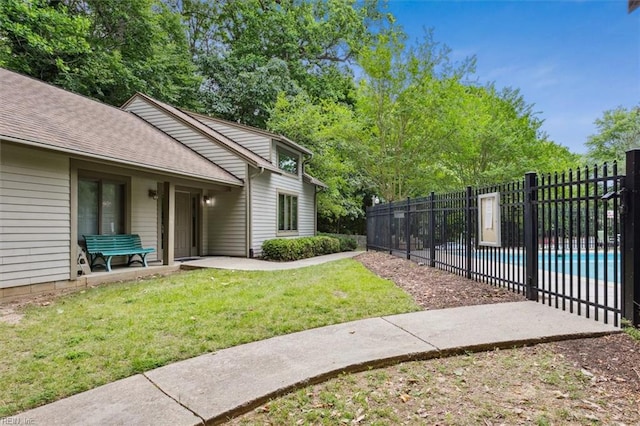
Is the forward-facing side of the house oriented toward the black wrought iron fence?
yes

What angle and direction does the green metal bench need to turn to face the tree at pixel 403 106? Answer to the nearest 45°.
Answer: approximately 45° to its left

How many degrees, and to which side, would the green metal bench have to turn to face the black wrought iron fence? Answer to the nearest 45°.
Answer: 0° — it already faces it

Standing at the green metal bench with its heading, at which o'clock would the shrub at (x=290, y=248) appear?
The shrub is roughly at 10 o'clock from the green metal bench.

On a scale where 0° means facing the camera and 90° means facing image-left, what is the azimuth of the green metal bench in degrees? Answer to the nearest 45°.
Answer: approximately 315°

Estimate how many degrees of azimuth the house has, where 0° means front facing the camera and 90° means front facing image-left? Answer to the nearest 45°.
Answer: approximately 315°
